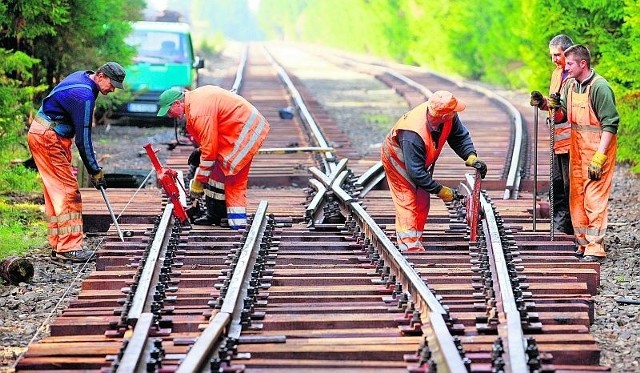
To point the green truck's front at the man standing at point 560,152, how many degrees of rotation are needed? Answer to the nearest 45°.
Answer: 0° — it already faces them

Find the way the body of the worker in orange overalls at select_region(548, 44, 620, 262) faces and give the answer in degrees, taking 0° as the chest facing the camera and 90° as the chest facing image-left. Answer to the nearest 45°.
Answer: approximately 45°

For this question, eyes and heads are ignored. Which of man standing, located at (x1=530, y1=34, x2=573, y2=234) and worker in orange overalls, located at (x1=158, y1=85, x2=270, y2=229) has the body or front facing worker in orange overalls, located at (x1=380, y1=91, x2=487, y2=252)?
the man standing

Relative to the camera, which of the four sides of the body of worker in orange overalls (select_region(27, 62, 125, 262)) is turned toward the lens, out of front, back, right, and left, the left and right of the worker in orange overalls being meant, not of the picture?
right

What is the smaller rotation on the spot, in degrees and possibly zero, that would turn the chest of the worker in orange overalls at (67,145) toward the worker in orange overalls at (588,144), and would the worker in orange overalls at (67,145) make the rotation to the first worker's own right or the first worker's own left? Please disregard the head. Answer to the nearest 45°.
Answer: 0° — they already face them

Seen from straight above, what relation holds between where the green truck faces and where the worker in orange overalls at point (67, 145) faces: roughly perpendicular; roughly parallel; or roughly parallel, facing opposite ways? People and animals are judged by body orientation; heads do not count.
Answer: roughly perpendicular

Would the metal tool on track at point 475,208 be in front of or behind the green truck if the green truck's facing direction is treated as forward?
in front

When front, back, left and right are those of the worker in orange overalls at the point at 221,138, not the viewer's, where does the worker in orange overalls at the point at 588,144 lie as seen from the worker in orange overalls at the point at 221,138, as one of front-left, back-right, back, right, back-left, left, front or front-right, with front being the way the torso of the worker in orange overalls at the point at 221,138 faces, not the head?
back

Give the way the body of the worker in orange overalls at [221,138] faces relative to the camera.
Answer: to the viewer's left
